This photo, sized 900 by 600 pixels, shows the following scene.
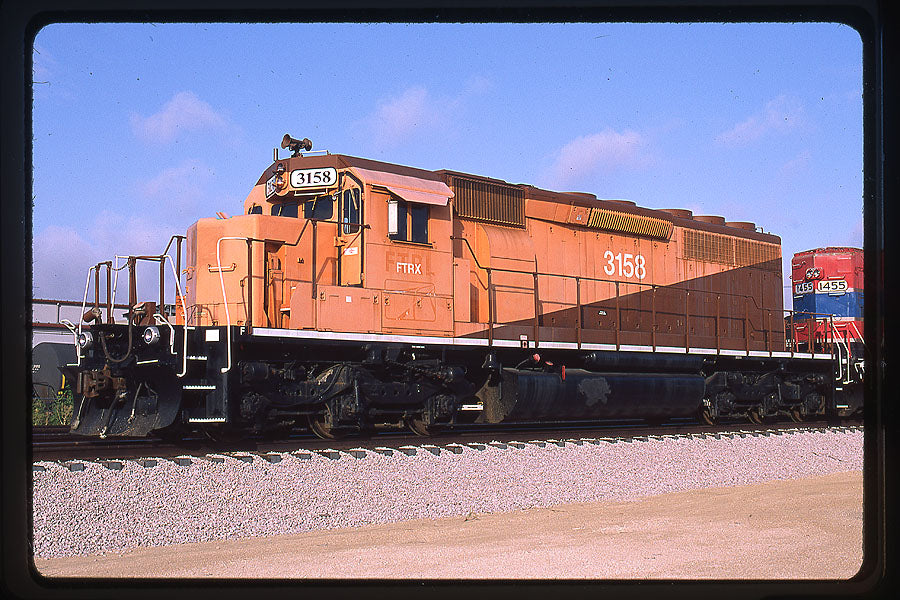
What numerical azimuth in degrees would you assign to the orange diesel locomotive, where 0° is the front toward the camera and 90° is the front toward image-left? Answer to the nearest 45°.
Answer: approximately 45°

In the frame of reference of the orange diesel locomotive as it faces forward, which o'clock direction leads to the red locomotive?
The red locomotive is roughly at 6 o'clock from the orange diesel locomotive.
